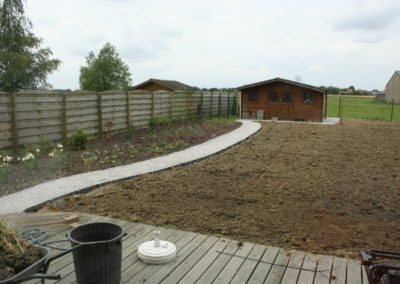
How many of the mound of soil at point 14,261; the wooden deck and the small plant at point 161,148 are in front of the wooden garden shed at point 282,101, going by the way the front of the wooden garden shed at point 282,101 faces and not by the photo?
3

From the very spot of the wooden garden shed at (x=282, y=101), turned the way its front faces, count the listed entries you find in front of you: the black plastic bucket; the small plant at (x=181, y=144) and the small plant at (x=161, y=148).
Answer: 3

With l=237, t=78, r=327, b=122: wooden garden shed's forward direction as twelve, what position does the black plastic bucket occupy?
The black plastic bucket is roughly at 12 o'clock from the wooden garden shed.

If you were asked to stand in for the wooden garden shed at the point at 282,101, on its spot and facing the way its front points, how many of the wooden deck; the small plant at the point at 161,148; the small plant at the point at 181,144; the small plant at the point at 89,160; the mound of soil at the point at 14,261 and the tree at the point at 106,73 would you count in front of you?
5

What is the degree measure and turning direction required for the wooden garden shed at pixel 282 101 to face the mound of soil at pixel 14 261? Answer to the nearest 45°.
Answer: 0° — it already faces it

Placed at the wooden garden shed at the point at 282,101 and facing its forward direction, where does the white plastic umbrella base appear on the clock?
The white plastic umbrella base is roughly at 12 o'clock from the wooden garden shed.

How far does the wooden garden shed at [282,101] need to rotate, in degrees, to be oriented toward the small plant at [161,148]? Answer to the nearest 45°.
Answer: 0° — it already faces it

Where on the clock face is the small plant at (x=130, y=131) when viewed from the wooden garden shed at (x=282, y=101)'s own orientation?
The small plant is roughly at 1 o'clock from the wooden garden shed.

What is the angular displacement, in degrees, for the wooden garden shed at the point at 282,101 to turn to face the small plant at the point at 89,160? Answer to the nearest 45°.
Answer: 0° — it already faces it

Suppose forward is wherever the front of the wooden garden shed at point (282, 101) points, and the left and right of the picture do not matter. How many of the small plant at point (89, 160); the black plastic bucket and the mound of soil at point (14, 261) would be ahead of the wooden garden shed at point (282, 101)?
3

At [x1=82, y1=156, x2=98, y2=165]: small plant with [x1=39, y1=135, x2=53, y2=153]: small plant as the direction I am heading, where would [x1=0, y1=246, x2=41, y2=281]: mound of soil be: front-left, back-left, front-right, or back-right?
back-left

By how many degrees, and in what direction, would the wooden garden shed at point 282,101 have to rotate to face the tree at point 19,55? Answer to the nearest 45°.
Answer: approximately 90° to its right

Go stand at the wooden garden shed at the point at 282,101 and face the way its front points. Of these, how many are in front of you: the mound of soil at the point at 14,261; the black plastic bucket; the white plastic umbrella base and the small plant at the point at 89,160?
4

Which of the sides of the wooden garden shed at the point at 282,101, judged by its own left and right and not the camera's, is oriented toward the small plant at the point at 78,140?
front

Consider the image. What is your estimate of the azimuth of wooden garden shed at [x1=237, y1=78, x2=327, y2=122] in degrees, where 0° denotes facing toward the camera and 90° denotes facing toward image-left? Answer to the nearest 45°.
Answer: approximately 0°

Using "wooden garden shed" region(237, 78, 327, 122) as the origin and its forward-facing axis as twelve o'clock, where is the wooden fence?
The wooden fence is roughly at 1 o'clock from the wooden garden shed.

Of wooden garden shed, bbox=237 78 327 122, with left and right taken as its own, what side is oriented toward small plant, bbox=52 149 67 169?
front
